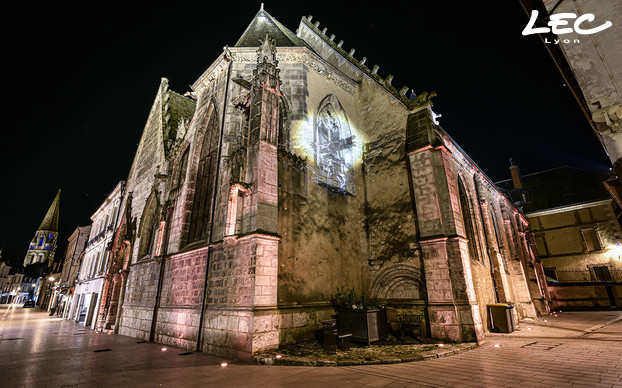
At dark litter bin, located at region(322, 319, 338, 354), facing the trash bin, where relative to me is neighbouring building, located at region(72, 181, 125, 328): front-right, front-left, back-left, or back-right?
back-left

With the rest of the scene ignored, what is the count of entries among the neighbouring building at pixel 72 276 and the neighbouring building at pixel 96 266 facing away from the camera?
0
